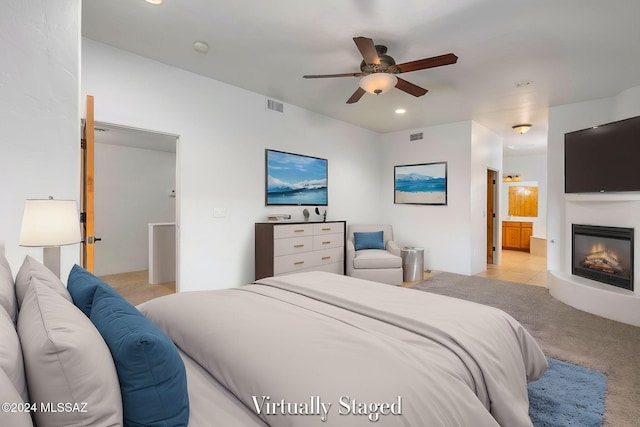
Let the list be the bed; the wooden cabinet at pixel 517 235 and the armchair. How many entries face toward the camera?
2

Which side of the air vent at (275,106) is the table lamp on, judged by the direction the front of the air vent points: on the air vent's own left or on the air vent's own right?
on the air vent's own right

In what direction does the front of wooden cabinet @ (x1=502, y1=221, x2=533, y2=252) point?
toward the camera

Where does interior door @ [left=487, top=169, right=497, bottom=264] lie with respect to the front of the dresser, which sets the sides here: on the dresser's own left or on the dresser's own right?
on the dresser's own left

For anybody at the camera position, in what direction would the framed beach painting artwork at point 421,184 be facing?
facing the viewer and to the left of the viewer

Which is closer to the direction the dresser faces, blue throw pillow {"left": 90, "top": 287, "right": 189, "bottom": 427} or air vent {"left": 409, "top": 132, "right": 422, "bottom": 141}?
the blue throw pillow

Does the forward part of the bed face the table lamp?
no

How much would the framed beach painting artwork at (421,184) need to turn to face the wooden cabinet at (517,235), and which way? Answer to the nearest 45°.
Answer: approximately 180°

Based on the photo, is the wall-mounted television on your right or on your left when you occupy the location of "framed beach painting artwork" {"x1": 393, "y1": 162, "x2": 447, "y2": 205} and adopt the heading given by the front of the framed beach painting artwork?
on your left

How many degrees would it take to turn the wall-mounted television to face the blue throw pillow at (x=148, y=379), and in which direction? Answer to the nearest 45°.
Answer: approximately 45° to its left

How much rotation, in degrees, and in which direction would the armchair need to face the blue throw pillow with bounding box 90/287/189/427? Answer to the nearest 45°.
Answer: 0° — it already faces it

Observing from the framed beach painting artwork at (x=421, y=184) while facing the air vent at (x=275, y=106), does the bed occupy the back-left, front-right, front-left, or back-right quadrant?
front-left

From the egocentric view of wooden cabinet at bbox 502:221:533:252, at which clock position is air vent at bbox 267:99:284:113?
The air vent is roughly at 1 o'clock from the wooden cabinet.

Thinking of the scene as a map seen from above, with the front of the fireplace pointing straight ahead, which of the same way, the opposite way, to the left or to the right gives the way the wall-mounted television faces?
the same way

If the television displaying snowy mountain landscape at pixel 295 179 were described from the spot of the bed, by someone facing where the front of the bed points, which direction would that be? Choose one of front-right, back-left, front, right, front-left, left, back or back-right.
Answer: front-left

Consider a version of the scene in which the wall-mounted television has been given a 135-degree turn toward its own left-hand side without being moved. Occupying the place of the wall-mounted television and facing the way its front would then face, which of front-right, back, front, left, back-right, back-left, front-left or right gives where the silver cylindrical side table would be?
back

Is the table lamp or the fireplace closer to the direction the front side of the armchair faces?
the table lamp

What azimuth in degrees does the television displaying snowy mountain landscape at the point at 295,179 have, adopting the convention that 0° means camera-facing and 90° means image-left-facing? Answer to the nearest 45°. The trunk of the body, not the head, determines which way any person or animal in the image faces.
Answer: approximately 315°

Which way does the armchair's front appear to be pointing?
toward the camera
